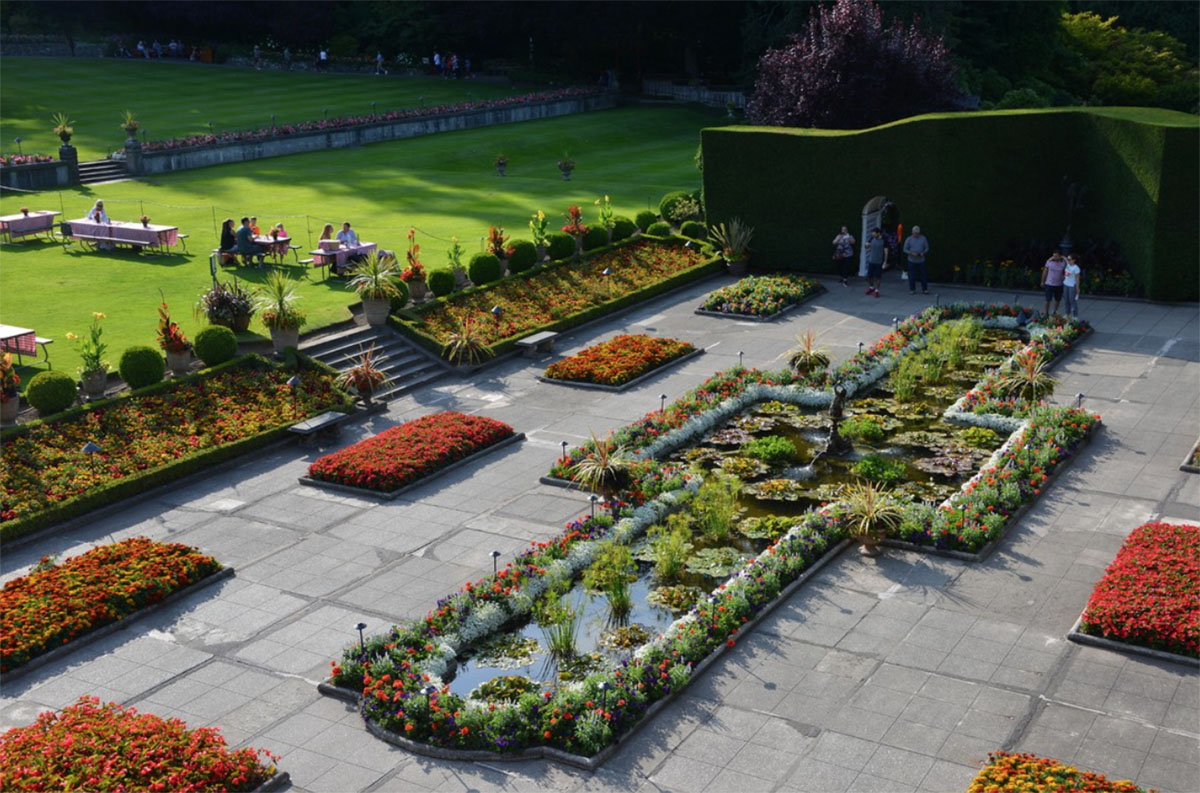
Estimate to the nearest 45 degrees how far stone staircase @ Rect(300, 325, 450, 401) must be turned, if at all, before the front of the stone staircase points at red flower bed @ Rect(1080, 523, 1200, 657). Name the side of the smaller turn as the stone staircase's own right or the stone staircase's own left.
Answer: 0° — it already faces it

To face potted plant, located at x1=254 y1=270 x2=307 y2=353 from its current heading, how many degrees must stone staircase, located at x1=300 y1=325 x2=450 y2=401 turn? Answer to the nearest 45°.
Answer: approximately 135° to its right

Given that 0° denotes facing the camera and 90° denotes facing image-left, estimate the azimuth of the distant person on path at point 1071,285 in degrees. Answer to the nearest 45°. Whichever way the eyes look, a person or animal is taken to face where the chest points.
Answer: approximately 45°

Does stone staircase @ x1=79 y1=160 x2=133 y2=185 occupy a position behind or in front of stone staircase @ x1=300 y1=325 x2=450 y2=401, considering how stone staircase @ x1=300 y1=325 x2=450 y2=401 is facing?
behind

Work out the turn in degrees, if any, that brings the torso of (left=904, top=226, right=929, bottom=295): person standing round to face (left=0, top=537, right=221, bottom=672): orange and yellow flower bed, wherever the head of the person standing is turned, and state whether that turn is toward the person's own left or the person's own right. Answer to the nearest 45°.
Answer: approximately 45° to the person's own right

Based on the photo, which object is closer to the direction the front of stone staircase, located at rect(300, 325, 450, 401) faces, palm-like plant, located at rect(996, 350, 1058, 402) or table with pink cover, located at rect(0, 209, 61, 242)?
the palm-like plant

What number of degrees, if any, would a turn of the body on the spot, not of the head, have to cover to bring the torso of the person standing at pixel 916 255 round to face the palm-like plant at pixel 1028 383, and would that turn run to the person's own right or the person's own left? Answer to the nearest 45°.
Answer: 0° — they already face it

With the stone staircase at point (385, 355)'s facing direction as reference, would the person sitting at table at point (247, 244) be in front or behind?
behind

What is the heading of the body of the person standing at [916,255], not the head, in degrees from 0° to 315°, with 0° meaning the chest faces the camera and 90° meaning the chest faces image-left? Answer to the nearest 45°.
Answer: approximately 0°

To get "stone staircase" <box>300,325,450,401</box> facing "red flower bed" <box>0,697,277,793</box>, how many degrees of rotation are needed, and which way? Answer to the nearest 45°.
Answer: approximately 45° to its right

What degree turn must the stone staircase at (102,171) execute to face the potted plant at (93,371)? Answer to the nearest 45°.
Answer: approximately 45° to its right

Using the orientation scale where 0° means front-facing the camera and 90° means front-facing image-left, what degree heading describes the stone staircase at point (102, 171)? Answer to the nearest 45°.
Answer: approximately 315°

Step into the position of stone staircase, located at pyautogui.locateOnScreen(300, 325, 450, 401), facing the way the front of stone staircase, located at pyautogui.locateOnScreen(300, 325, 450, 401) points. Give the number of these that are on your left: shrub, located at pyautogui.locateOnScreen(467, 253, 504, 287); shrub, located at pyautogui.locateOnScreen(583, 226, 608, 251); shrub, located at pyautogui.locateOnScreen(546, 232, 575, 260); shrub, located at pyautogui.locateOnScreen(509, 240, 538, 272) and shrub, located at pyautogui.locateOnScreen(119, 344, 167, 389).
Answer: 4
